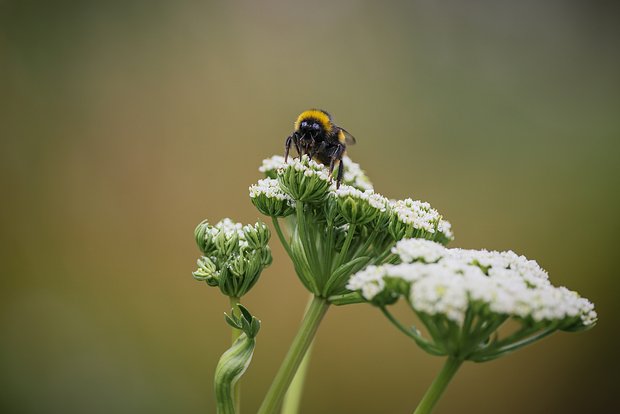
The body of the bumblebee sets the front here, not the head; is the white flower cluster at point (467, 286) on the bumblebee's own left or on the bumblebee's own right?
on the bumblebee's own left

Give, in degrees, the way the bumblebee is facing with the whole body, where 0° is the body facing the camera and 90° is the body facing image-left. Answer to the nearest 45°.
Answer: approximately 45°
